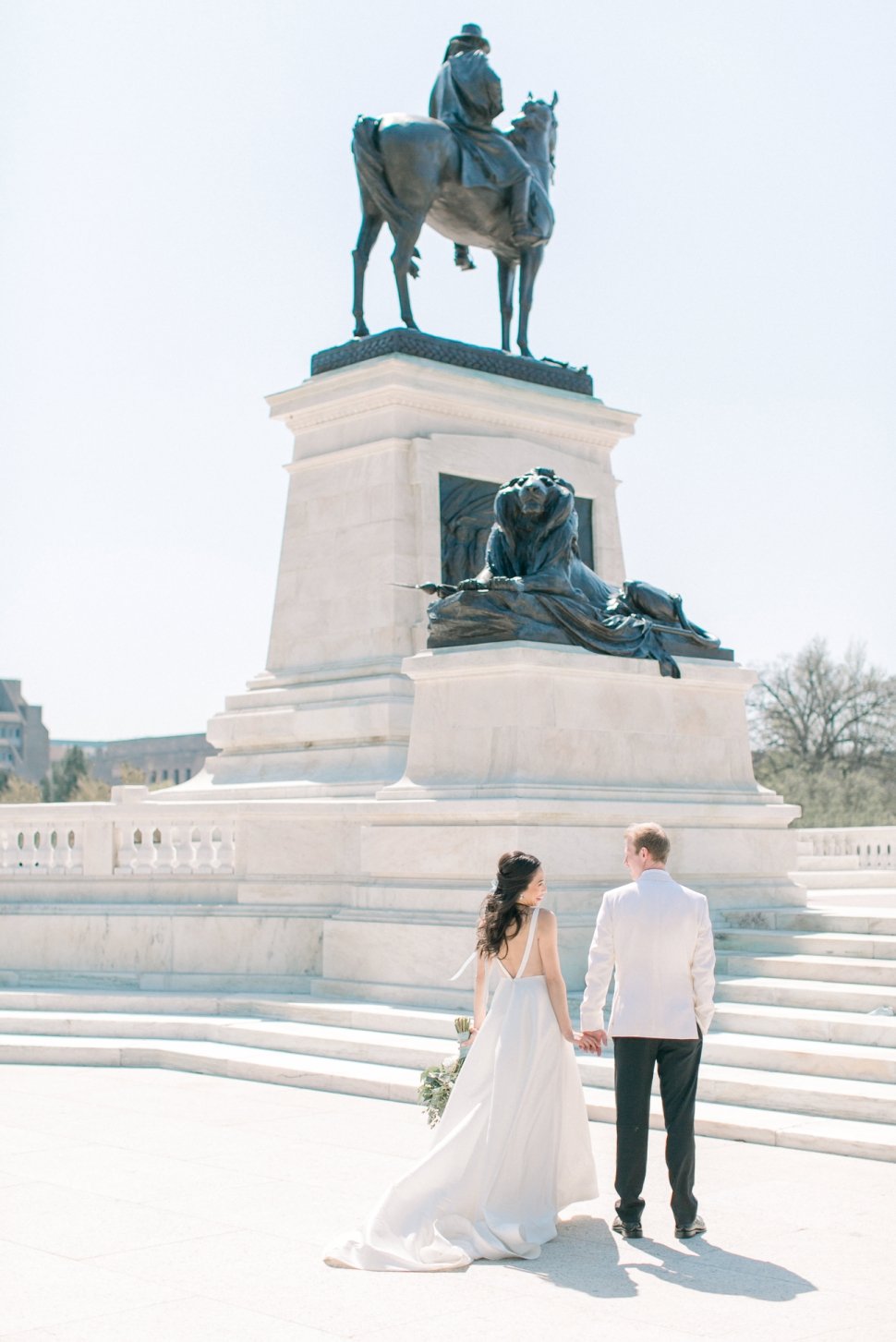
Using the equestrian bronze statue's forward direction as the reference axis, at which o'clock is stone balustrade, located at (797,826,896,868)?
The stone balustrade is roughly at 12 o'clock from the equestrian bronze statue.

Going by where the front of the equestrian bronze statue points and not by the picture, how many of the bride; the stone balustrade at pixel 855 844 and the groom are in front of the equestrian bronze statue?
1

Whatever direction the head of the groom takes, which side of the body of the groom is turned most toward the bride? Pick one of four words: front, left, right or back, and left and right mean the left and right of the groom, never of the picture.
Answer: left

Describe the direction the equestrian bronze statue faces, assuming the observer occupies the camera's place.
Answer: facing away from the viewer and to the right of the viewer

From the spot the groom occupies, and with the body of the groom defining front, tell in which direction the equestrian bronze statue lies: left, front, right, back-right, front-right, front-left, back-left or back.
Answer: front

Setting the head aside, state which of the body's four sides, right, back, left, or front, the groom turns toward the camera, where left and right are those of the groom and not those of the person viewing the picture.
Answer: back

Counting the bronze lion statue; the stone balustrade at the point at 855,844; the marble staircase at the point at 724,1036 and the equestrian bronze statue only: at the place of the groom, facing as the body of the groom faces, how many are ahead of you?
4

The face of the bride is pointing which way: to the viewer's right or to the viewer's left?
to the viewer's right

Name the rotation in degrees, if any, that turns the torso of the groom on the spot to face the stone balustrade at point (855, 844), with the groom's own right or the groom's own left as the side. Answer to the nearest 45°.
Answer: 0° — they already face it

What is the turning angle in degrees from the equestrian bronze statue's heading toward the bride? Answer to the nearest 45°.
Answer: approximately 135° to its right

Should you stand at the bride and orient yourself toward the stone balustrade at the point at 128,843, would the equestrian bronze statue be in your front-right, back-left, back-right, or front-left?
front-right

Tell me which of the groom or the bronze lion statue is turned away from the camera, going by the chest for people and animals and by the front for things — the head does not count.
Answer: the groom

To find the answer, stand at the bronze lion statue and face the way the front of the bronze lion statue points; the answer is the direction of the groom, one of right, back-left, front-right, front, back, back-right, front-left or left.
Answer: front-left

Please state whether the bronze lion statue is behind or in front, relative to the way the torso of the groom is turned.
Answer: in front

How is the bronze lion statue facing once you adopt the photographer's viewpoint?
facing the viewer and to the left of the viewer

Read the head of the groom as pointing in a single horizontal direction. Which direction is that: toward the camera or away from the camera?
away from the camera

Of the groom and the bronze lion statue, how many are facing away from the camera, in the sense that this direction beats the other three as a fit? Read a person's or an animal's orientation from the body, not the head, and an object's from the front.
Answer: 1
